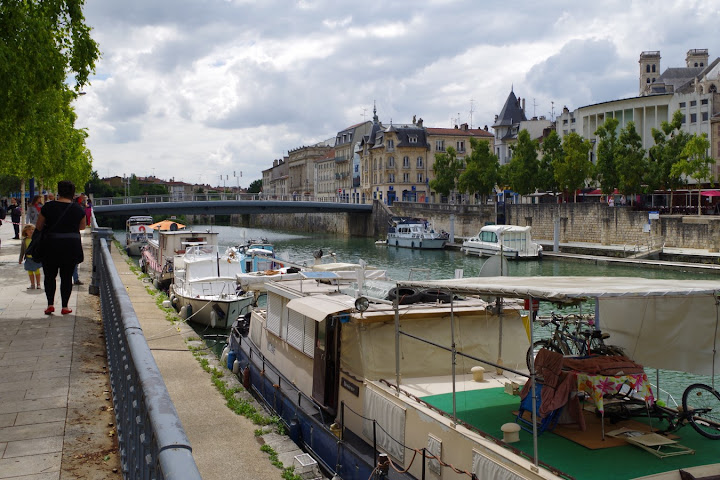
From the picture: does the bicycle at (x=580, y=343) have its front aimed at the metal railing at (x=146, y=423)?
no

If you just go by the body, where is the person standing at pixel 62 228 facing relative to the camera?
away from the camera

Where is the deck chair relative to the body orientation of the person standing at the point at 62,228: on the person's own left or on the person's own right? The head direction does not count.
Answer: on the person's own right

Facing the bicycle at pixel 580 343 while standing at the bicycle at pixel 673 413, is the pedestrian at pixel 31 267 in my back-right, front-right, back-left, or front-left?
front-left

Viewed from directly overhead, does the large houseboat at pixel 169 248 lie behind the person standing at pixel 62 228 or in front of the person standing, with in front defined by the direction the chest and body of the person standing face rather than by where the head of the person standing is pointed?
in front

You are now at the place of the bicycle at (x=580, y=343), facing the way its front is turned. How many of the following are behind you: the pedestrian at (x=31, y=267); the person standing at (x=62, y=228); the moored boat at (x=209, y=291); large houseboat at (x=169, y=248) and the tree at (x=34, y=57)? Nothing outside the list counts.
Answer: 0

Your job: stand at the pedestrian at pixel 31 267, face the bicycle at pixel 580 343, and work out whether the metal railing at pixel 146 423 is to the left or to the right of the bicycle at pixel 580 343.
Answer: right

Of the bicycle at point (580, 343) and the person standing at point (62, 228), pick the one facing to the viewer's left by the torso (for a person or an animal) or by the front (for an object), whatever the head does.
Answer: the bicycle

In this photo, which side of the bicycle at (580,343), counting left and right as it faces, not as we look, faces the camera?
left

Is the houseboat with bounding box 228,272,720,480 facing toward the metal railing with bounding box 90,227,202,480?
no

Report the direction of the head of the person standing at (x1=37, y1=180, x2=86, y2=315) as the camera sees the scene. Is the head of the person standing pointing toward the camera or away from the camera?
away from the camera

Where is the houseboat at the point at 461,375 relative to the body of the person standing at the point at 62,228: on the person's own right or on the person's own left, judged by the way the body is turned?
on the person's own right

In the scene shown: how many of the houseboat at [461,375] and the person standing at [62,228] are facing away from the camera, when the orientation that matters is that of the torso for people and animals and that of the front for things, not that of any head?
1

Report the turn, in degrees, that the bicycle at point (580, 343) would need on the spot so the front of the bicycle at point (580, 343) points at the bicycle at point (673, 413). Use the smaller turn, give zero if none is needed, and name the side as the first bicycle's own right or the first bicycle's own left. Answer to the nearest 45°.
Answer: approximately 135° to the first bicycle's own left

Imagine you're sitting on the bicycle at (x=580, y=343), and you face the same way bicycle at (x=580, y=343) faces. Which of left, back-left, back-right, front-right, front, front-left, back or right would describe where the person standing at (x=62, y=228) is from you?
front
